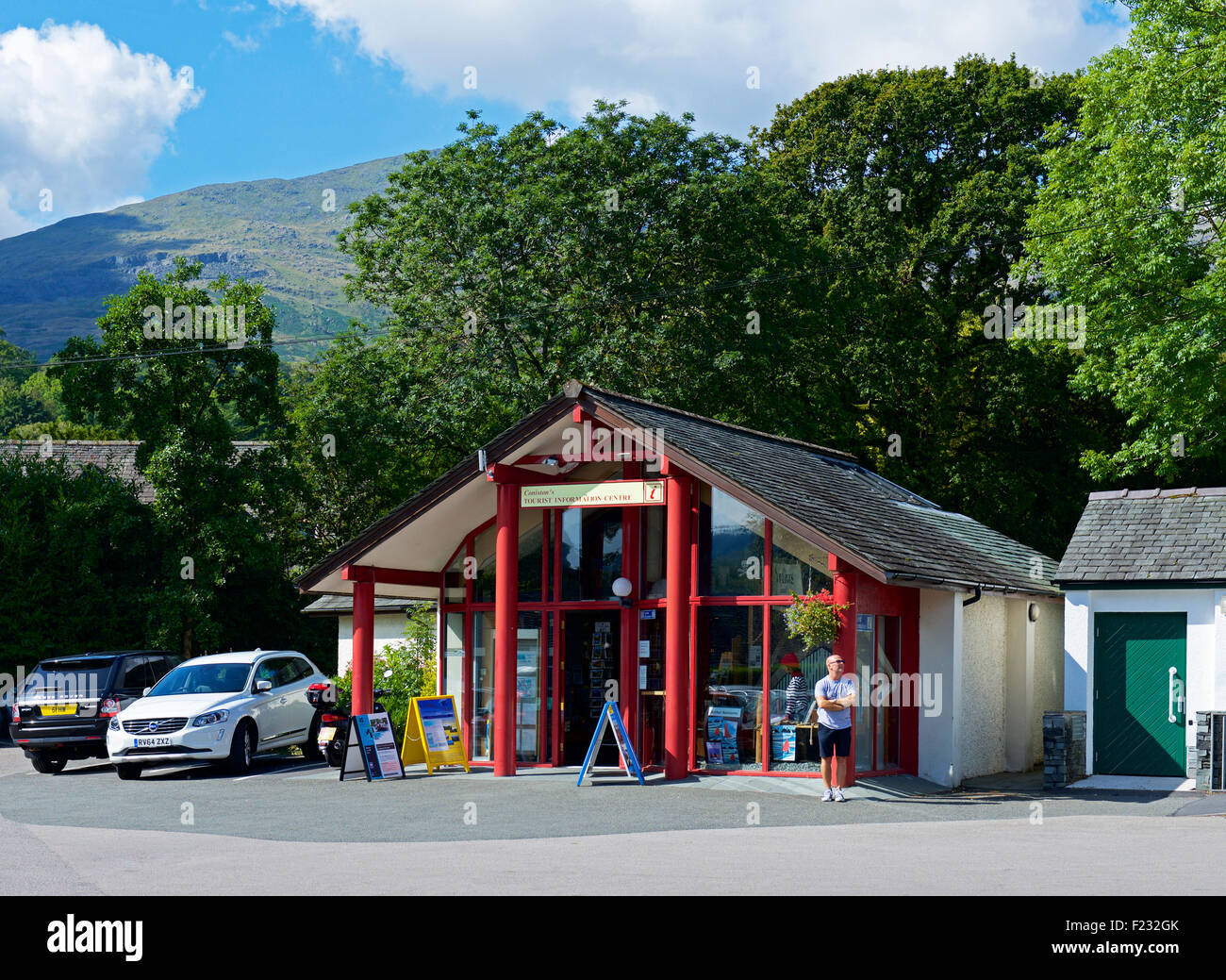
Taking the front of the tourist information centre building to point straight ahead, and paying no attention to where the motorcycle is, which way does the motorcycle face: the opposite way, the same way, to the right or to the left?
the opposite way

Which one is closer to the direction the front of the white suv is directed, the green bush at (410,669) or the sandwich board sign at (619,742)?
the sandwich board sign

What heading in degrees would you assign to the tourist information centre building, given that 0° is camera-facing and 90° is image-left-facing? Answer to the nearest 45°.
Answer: approximately 45°

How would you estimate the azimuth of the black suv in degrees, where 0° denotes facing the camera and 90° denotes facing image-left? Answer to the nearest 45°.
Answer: approximately 225°

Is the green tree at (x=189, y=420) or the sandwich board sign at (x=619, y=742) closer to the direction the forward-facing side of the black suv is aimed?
the green tree

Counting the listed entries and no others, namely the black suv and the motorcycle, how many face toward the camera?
0

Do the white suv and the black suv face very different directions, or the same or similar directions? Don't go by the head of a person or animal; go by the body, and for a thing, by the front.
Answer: very different directions
